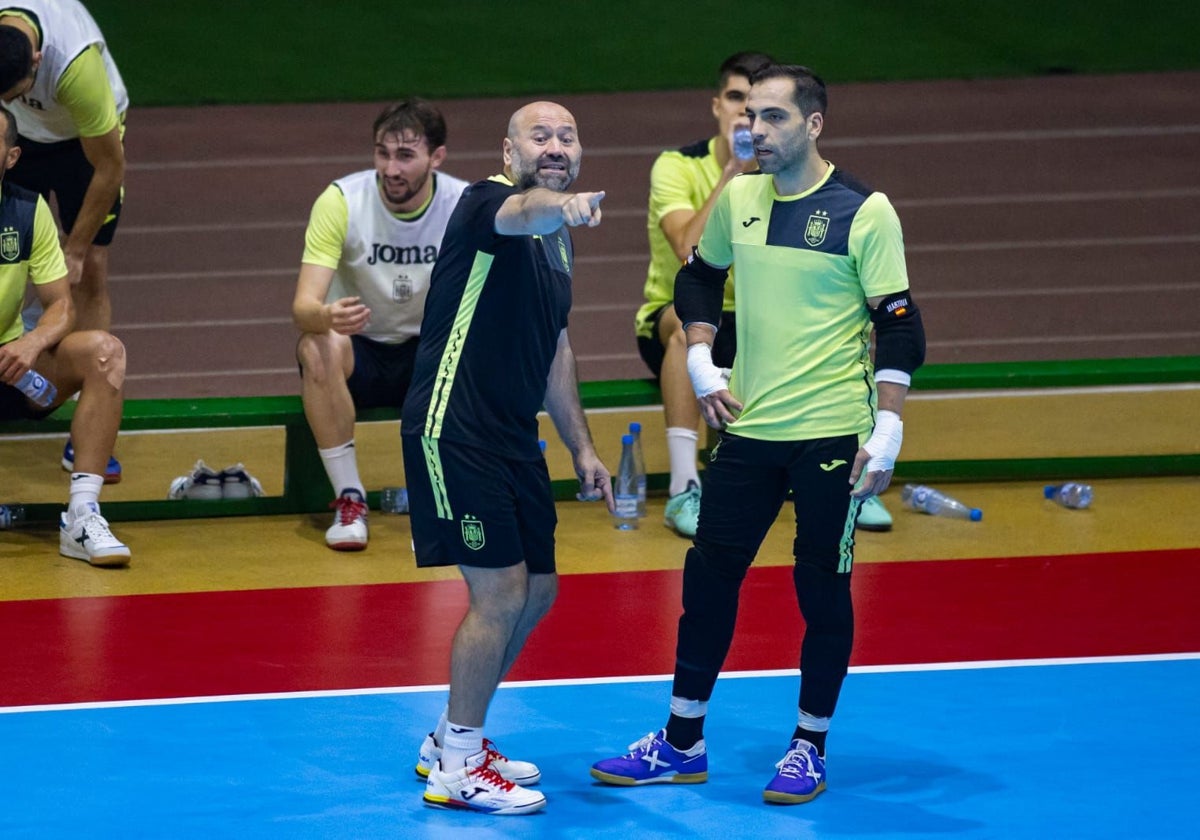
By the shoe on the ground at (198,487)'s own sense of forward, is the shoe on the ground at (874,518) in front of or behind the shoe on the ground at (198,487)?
behind

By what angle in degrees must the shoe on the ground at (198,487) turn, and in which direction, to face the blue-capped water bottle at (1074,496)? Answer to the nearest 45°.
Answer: approximately 90° to its right

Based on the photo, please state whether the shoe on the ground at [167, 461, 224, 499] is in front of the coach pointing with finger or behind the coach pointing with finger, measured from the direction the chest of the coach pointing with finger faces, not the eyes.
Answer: behind
